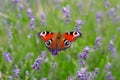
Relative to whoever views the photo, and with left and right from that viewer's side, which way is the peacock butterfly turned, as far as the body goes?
facing away from the viewer

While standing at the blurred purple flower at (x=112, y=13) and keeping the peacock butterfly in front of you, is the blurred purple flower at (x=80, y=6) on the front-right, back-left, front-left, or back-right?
front-right
